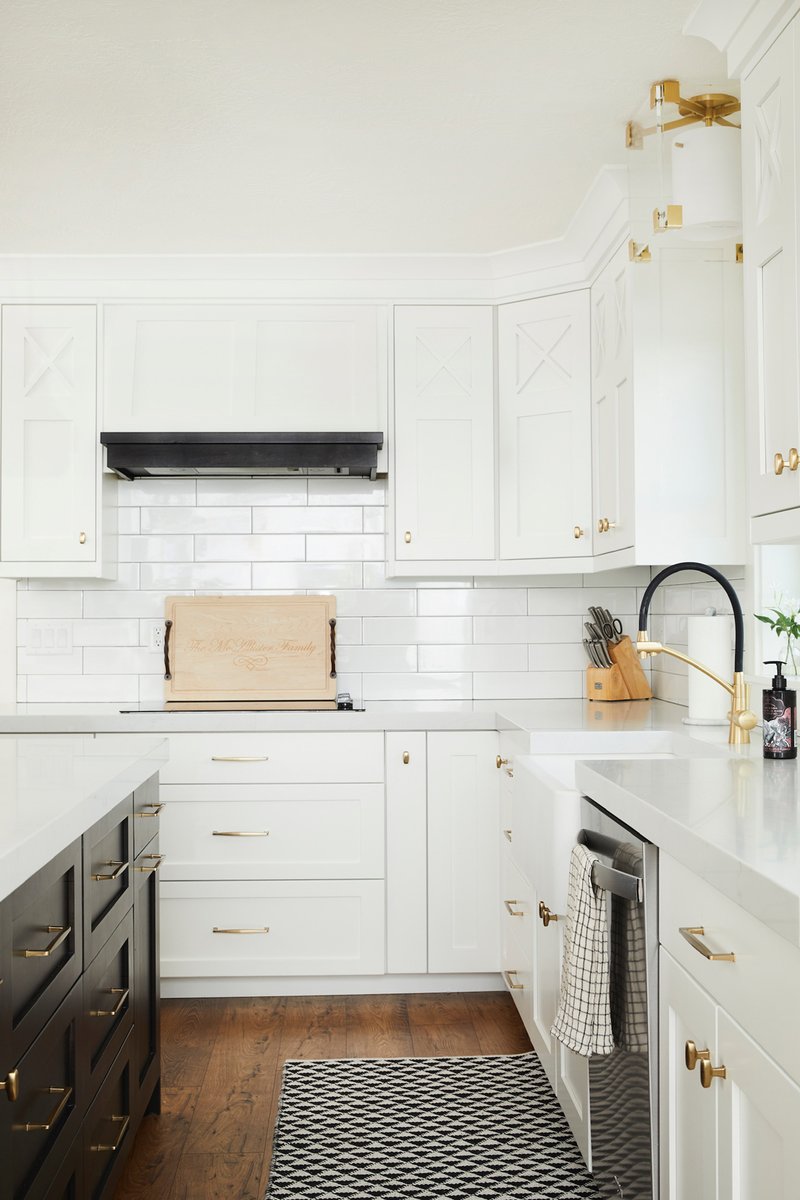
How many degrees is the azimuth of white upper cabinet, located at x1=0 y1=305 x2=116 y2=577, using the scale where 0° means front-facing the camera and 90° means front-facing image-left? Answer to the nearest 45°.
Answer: approximately 0°

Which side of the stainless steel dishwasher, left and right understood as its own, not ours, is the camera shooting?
left

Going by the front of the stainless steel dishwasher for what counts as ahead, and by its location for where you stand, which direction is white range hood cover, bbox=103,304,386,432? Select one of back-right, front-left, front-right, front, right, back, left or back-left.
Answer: front-right

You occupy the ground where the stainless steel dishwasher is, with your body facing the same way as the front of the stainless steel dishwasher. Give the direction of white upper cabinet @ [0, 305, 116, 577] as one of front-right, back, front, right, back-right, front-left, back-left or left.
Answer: front-right

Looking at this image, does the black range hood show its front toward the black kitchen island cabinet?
yes

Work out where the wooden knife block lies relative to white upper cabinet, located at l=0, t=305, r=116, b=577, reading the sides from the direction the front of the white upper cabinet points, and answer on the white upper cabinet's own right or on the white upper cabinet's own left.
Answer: on the white upper cabinet's own left

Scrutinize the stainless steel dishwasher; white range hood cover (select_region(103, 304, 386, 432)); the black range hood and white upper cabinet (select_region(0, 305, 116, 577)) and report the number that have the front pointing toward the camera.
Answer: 3

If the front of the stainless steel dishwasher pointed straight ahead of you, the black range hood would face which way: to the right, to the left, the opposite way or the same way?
to the left

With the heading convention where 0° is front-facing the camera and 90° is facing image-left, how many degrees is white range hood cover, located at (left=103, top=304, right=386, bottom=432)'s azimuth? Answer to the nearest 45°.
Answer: approximately 0°

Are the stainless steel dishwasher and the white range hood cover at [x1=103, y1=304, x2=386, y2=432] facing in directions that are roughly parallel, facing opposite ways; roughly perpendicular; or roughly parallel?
roughly perpendicular
